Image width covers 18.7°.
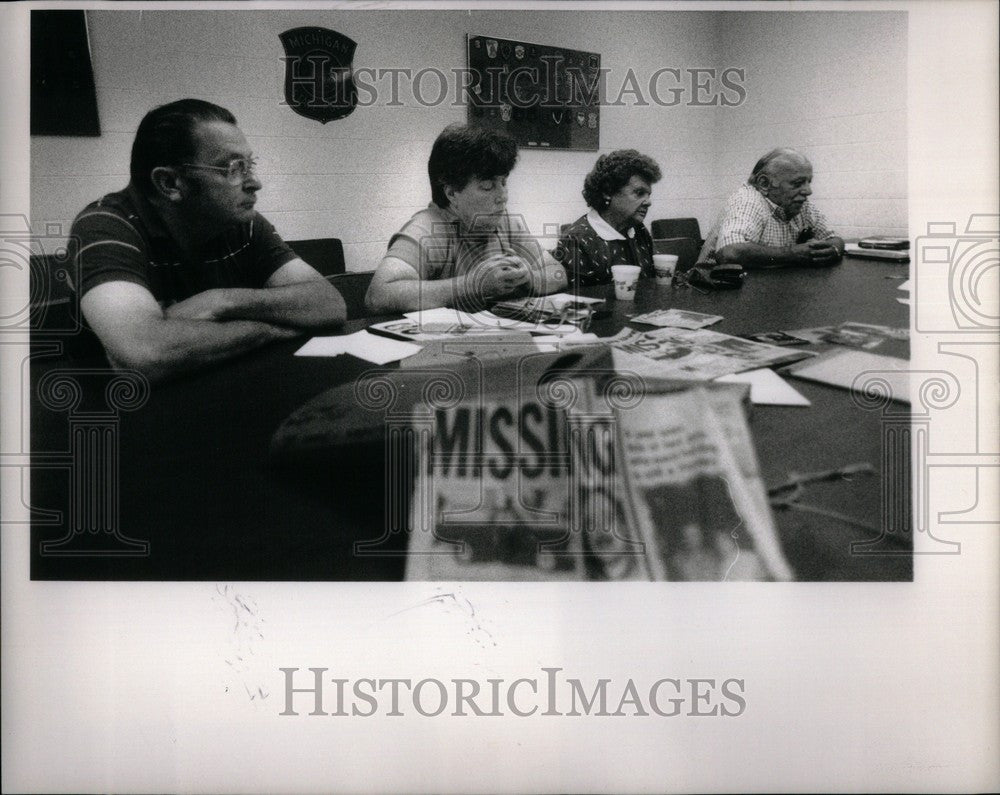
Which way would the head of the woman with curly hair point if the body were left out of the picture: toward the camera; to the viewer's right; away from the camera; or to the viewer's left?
to the viewer's right

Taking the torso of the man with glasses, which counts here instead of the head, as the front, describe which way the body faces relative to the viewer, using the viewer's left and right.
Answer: facing the viewer and to the right of the viewer

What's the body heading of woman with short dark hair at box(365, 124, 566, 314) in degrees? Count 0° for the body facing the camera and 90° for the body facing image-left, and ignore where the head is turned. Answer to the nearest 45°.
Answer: approximately 315°

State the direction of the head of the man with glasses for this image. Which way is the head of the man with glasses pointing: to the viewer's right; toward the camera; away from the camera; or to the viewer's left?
to the viewer's right
